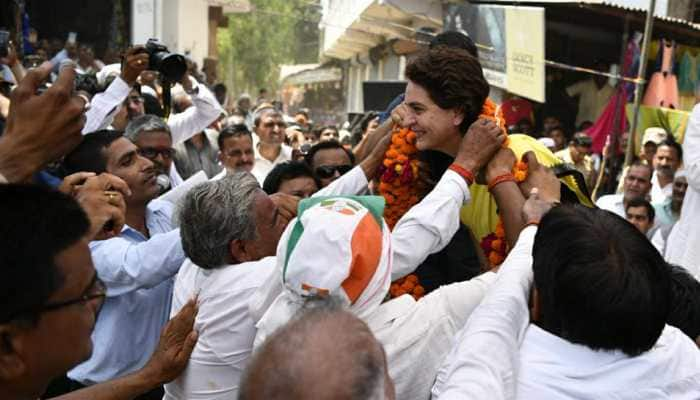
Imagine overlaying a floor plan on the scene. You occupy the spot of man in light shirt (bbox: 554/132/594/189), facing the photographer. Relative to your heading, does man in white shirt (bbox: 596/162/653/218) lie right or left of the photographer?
left

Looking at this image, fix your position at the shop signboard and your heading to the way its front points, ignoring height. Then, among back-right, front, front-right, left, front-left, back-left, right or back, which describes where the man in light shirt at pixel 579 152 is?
left

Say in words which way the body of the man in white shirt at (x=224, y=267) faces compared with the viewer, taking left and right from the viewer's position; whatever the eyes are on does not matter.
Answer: facing away from the viewer and to the right of the viewer

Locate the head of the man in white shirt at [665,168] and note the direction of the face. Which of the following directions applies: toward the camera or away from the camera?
toward the camera

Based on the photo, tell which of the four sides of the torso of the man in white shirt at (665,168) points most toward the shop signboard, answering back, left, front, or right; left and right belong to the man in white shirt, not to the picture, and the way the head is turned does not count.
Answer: right

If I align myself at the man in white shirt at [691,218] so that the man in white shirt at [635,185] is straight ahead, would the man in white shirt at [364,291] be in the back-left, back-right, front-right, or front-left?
back-left

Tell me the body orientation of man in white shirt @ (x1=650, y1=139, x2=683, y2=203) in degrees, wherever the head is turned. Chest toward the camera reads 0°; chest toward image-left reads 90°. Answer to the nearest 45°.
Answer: approximately 45°

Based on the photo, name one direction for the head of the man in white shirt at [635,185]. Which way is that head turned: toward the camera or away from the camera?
toward the camera

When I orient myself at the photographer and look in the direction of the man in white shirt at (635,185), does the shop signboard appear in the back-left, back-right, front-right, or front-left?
front-left

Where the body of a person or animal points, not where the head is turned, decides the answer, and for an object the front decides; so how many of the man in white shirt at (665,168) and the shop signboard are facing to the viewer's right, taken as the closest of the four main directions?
0

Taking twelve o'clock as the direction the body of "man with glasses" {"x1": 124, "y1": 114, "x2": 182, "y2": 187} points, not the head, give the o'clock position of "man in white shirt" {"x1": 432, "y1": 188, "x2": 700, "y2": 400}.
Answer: The man in white shirt is roughly at 1 o'clock from the man with glasses.

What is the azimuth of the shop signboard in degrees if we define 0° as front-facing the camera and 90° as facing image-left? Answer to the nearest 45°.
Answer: approximately 45°

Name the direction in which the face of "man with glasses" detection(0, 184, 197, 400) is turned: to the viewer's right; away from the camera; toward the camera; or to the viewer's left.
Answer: to the viewer's right

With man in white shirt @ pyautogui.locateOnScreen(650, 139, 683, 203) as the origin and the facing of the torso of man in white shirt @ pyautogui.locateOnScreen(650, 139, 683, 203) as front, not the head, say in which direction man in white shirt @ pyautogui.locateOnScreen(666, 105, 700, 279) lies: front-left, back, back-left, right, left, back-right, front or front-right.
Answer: front-left

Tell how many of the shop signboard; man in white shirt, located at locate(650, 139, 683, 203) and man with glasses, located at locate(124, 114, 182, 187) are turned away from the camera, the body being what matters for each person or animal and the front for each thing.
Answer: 0

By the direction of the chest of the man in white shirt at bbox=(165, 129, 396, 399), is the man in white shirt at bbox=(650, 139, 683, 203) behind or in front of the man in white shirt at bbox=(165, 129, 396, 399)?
in front

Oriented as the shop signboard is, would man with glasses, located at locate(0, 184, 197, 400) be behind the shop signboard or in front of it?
in front

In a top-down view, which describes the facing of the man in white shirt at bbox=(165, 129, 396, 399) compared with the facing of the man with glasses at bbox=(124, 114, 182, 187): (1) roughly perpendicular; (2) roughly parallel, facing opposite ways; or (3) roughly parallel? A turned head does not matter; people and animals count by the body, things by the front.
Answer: roughly perpendicular

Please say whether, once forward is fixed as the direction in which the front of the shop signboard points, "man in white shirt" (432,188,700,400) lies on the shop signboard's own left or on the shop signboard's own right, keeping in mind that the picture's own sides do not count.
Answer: on the shop signboard's own left
